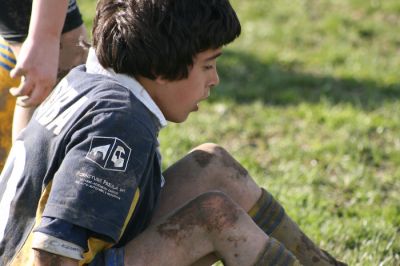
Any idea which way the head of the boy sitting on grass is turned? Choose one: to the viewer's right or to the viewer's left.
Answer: to the viewer's right

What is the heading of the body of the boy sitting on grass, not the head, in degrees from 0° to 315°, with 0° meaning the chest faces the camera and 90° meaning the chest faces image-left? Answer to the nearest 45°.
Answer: approximately 270°
